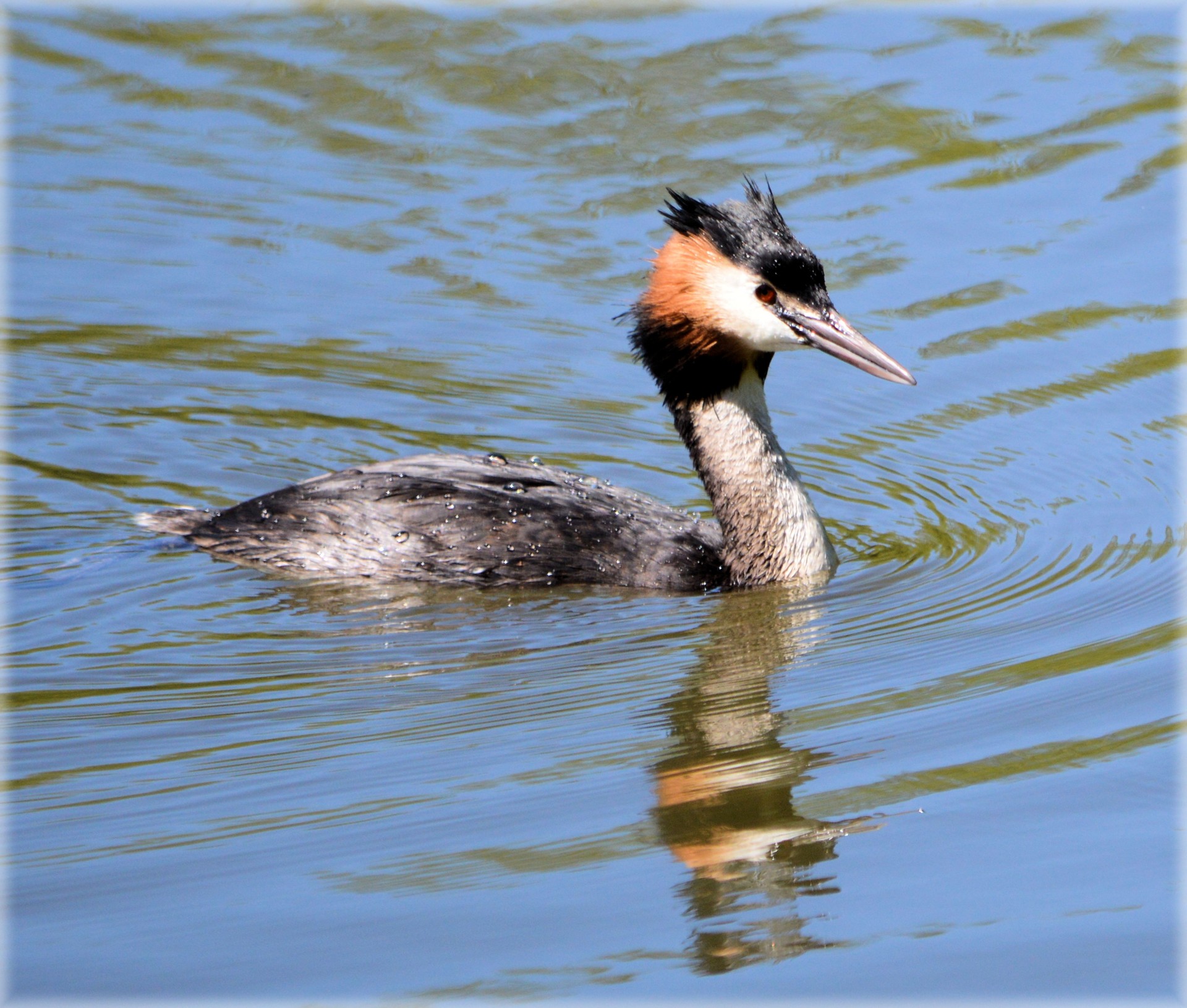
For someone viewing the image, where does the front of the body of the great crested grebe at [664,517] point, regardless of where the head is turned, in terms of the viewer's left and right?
facing to the right of the viewer
